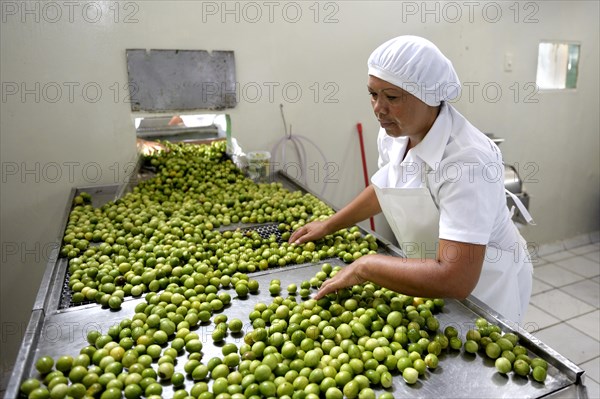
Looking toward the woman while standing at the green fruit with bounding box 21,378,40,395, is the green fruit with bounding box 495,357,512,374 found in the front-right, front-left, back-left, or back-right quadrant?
front-right

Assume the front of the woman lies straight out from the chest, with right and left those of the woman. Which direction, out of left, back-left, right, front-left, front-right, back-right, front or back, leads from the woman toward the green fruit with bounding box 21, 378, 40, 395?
front

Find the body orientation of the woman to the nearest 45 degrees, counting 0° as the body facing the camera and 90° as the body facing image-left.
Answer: approximately 45°

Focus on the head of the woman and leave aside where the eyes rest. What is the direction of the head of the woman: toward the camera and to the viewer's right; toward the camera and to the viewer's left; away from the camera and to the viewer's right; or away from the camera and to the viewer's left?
toward the camera and to the viewer's left

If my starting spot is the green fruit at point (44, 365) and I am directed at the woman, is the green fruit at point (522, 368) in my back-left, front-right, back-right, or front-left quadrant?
front-right

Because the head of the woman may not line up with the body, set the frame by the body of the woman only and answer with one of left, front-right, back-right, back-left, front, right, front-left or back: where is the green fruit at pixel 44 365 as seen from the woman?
front
